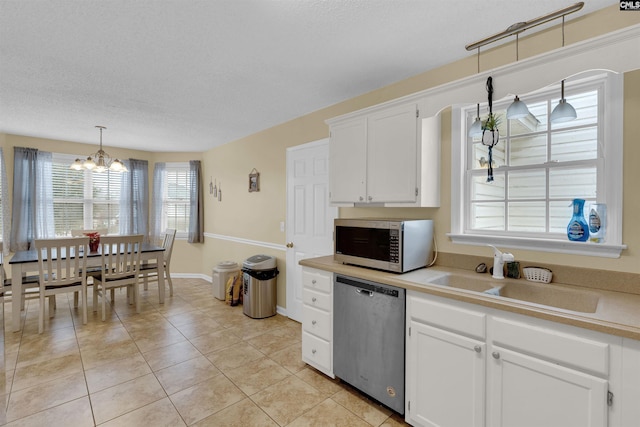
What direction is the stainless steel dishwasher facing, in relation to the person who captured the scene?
facing the viewer and to the left of the viewer

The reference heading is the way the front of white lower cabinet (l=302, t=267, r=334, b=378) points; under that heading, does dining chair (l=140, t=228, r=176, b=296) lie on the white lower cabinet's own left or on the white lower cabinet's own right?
on the white lower cabinet's own right

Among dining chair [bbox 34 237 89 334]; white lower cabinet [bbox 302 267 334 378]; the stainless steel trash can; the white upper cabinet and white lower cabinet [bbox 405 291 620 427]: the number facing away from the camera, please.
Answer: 1

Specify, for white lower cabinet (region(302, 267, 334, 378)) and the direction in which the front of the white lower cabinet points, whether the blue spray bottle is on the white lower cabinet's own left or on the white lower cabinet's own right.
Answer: on the white lower cabinet's own left

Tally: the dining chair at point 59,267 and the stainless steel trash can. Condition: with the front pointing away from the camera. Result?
1

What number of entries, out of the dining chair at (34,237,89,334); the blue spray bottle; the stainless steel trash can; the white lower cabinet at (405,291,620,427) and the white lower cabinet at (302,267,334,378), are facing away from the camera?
1

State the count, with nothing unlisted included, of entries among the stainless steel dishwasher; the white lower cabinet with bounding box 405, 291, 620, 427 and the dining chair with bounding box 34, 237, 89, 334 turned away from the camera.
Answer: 1

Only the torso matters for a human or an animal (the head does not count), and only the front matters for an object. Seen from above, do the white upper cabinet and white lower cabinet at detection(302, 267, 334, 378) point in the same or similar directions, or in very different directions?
same or similar directions

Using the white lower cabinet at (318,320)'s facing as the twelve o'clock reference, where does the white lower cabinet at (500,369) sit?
the white lower cabinet at (500,369) is roughly at 9 o'clock from the white lower cabinet at (318,320).

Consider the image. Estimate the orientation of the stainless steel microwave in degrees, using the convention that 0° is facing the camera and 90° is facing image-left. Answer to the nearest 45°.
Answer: approximately 45°

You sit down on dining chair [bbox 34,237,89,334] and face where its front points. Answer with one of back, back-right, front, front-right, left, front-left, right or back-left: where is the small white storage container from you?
right

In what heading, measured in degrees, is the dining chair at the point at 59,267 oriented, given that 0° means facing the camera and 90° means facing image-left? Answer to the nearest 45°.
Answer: approximately 180°

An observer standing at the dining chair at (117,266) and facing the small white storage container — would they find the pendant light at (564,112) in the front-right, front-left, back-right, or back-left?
front-right

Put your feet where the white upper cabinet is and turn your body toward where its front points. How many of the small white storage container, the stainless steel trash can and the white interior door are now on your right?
3

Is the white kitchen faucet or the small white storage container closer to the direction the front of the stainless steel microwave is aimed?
the small white storage container
